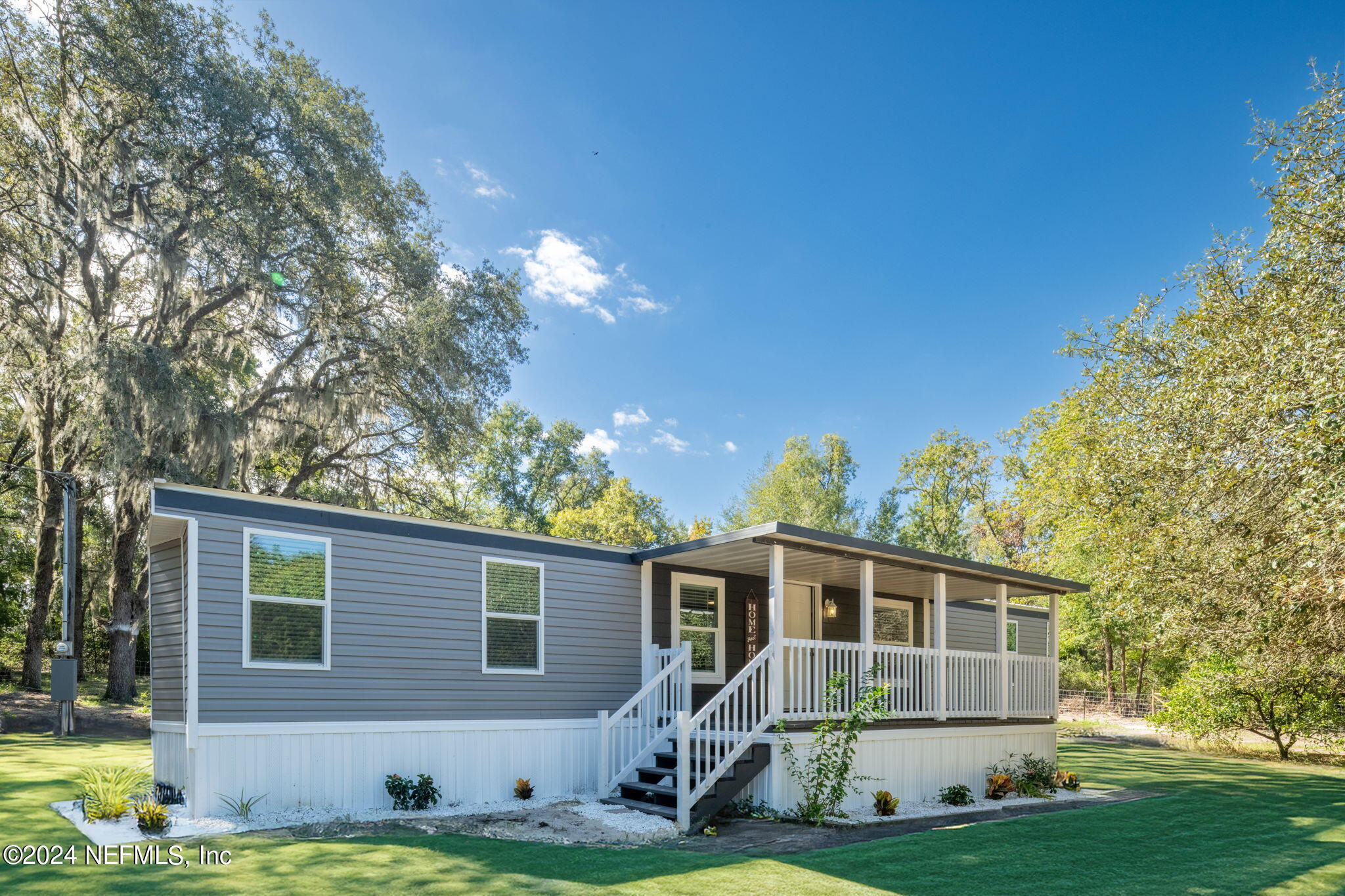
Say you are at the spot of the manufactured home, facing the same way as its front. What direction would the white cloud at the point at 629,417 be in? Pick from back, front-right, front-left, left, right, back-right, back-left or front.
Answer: back-left

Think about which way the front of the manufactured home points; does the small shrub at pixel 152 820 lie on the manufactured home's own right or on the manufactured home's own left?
on the manufactured home's own right

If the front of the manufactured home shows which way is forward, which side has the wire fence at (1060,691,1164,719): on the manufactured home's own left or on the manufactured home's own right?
on the manufactured home's own left
